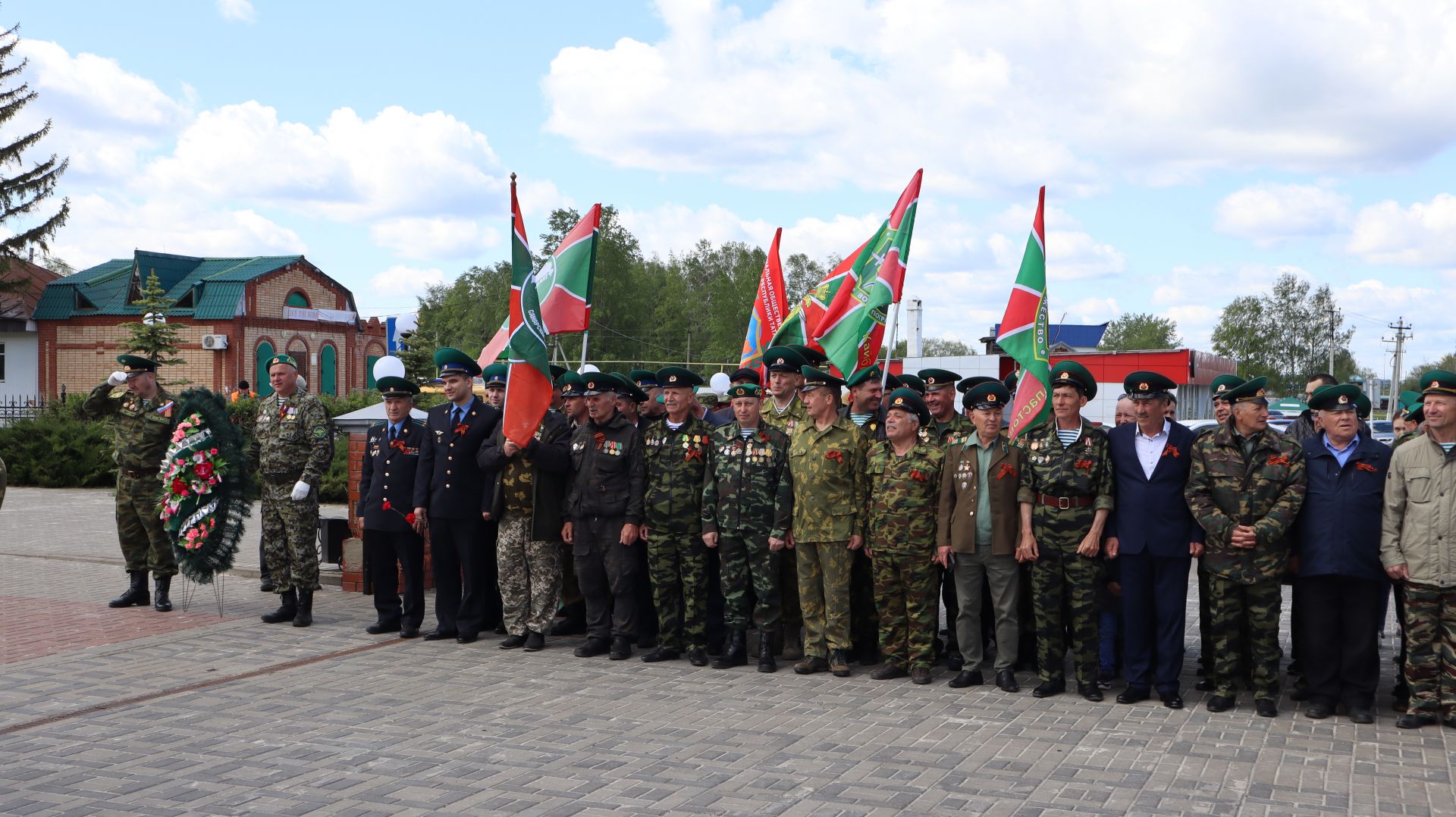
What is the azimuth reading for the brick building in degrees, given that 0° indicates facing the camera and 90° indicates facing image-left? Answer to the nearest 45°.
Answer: approximately 315°
